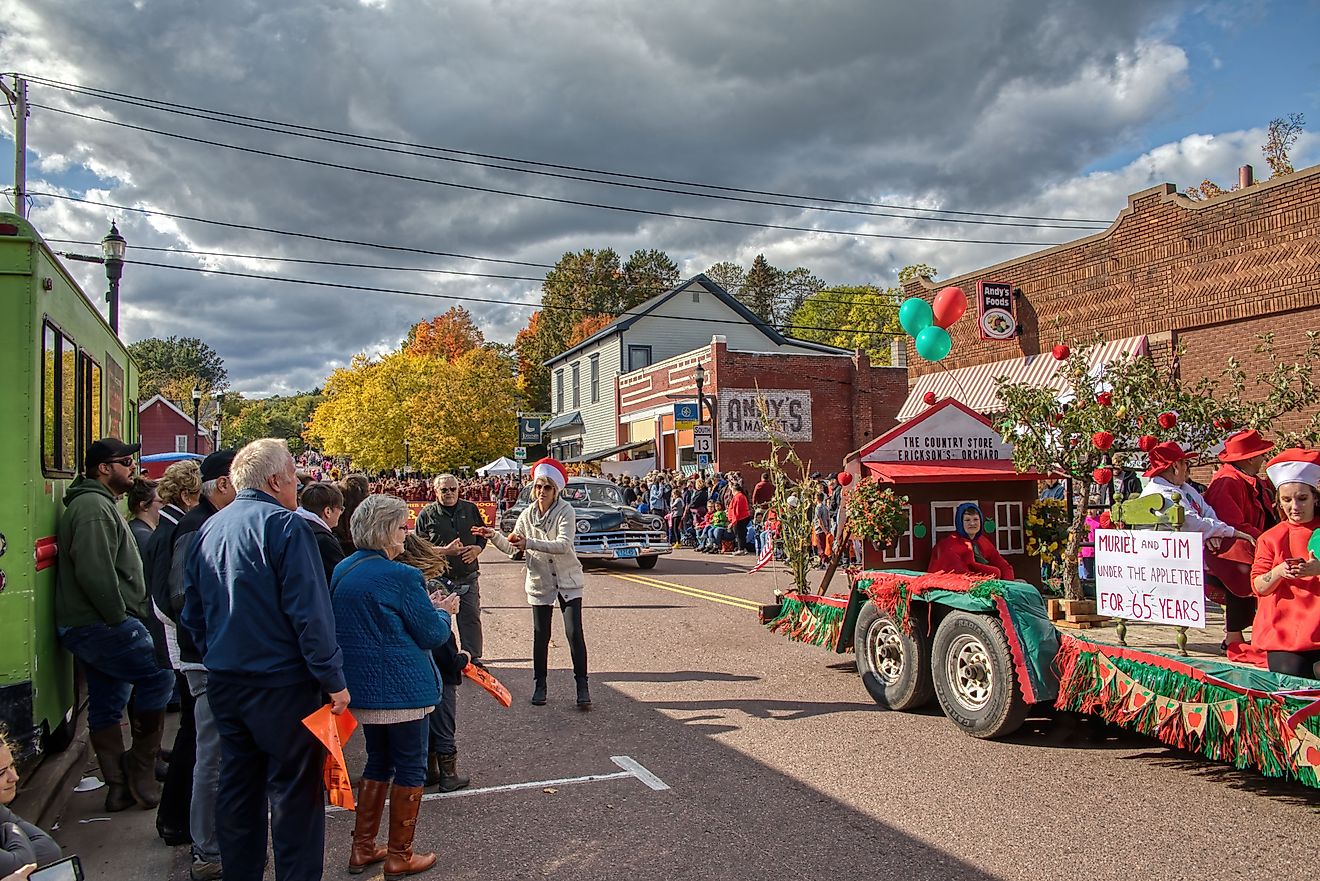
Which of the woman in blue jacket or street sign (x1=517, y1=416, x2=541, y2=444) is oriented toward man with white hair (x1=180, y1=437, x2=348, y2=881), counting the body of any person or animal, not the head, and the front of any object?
the street sign

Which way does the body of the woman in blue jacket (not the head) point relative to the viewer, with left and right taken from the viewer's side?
facing away from the viewer and to the right of the viewer

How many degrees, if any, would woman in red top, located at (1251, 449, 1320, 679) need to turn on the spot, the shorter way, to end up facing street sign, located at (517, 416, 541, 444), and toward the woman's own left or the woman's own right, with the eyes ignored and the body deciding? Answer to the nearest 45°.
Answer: approximately 135° to the woman's own right

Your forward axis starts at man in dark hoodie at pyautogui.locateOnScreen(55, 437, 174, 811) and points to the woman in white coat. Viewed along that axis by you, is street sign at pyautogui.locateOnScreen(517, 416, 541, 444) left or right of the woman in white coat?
left

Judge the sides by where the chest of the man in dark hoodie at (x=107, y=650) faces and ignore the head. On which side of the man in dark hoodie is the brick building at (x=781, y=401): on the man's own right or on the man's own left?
on the man's own left

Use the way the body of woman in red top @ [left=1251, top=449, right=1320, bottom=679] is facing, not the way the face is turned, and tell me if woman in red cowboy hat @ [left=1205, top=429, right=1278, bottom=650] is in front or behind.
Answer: behind

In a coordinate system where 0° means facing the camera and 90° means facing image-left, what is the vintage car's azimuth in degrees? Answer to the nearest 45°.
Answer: approximately 315°

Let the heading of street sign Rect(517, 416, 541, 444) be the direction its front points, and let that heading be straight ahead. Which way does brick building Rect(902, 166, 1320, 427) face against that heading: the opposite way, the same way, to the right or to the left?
to the right

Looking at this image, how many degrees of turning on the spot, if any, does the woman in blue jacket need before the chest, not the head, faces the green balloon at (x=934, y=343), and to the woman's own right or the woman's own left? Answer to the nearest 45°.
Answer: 0° — they already face it

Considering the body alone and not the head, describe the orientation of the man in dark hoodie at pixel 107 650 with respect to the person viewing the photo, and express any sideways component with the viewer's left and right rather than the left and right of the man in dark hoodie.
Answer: facing to the right of the viewer
